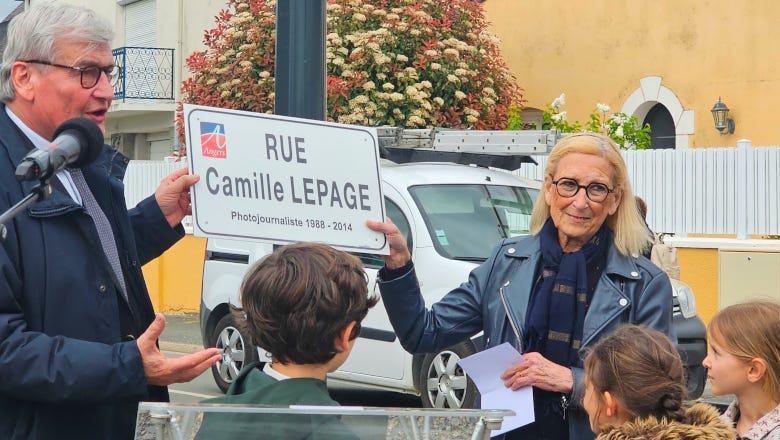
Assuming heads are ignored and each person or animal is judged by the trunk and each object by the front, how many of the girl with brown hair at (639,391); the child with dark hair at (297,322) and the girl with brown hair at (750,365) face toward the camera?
0

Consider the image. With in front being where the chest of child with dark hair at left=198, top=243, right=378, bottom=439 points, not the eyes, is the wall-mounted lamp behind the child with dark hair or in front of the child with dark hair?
in front

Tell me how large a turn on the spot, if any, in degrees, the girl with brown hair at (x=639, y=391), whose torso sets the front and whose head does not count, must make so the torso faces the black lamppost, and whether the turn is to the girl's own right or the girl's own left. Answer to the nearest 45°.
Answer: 0° — they already face it

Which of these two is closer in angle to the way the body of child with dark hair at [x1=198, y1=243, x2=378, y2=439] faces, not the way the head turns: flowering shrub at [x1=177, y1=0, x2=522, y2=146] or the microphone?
the flowering shrub

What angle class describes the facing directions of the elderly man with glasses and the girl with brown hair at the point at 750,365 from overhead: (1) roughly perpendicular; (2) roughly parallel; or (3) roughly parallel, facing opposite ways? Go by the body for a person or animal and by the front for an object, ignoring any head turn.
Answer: roughly parallel, facing opposite ways

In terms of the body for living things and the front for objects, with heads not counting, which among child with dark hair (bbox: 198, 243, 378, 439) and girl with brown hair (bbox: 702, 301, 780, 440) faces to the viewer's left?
the girl with brown hair

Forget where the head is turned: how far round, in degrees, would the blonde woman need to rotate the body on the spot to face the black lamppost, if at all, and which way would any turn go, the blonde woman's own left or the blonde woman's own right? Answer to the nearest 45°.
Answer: approximately 135° to the blonde woman's own right

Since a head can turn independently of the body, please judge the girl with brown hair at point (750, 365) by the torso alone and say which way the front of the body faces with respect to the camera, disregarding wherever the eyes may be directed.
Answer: to the viewer's left

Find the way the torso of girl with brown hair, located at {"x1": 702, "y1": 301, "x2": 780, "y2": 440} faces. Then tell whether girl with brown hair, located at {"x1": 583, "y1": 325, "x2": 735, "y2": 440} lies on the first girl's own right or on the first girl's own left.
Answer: on the first girl's own left

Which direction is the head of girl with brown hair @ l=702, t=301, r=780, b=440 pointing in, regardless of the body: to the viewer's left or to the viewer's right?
to the viewer's left

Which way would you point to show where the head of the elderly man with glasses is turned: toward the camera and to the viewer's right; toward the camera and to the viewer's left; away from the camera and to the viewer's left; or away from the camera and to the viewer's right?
toward the camera and to the viewer's right

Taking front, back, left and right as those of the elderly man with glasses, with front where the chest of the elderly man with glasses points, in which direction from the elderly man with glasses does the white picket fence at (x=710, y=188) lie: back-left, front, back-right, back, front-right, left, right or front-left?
left

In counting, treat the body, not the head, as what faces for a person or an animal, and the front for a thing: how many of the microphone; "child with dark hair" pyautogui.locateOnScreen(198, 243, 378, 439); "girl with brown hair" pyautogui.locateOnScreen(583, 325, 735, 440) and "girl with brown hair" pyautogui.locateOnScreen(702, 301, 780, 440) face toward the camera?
0

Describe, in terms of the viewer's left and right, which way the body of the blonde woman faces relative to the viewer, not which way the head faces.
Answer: facing the viewer

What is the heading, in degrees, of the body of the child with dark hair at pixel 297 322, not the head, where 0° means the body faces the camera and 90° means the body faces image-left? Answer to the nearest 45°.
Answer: approximately 225°

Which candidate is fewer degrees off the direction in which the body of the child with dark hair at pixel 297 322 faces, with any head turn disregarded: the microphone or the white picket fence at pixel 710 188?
the white picket fence
